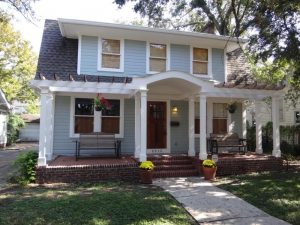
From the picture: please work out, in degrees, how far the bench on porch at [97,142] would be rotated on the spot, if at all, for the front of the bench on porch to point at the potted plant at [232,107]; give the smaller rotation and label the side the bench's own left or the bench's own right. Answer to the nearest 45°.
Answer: approximately 90° to the bench's own left

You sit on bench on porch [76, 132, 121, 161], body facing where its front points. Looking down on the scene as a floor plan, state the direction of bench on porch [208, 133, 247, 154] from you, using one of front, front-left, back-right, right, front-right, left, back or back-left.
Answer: left

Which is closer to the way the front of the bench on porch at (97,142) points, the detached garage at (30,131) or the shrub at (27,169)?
the shrub

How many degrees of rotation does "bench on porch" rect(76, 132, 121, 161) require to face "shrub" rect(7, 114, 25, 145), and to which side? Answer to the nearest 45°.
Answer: approximately 135° to its right

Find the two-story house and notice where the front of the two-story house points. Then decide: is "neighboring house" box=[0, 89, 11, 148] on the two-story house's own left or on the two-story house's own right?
on the two-story house's own right

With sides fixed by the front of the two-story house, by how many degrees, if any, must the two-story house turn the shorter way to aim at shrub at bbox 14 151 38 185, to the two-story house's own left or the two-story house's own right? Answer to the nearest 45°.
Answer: approximately 45° to the two-story house's own right

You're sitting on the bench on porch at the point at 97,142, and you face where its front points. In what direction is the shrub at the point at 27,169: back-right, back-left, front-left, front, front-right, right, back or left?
front-right

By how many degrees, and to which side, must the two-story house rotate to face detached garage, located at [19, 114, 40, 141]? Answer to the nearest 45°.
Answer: approximately 135° to its right

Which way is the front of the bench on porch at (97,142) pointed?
toward the camera

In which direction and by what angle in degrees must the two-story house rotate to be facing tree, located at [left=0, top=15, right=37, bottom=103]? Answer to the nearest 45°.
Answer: approximately 135° to its right

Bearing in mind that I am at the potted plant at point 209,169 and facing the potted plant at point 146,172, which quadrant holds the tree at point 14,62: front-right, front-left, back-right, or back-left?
front-right

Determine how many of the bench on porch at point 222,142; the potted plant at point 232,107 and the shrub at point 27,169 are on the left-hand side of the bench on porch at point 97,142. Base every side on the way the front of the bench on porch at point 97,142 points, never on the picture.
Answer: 2

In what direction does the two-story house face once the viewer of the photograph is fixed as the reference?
facing the viewer

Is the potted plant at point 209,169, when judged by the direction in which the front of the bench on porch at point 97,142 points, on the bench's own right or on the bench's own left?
on the bench's own left
